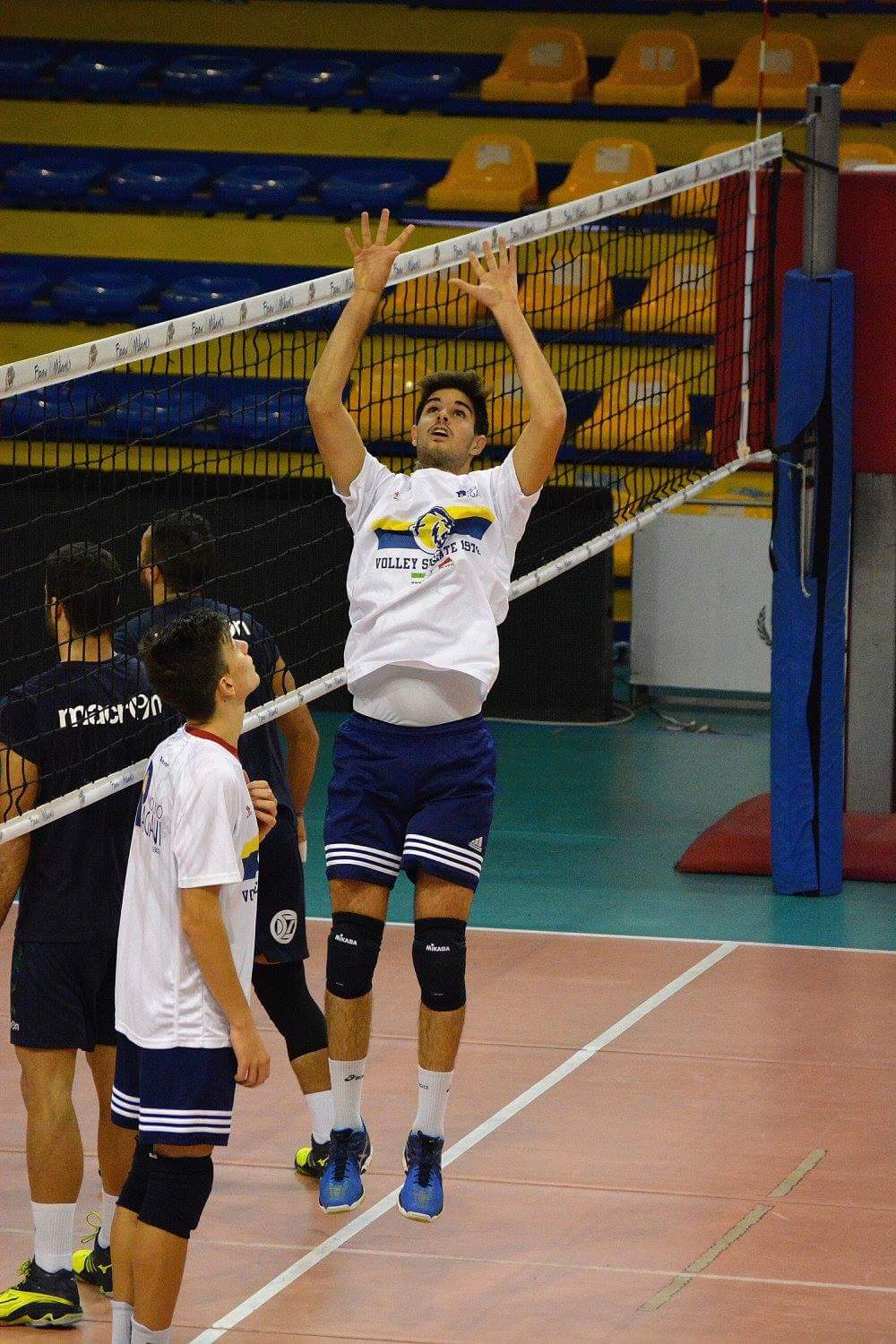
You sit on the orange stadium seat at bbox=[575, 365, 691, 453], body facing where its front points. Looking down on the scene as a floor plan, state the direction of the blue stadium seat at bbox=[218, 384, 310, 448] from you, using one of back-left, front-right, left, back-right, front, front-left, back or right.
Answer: front-right

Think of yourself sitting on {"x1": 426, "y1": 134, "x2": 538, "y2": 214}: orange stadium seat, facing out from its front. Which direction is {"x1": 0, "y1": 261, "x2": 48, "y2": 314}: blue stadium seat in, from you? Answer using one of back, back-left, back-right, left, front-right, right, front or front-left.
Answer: front-right

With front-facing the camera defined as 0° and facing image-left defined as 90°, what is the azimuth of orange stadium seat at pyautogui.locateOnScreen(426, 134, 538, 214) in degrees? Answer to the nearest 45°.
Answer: approximately 45°

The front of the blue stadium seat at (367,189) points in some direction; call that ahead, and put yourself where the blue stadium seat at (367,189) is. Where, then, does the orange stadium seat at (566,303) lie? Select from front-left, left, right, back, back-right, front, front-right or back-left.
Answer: front-left

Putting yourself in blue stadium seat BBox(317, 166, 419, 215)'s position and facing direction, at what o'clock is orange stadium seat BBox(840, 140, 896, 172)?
The orange stadium seat is roughly at 10 o'clock from the blue stadium seat.

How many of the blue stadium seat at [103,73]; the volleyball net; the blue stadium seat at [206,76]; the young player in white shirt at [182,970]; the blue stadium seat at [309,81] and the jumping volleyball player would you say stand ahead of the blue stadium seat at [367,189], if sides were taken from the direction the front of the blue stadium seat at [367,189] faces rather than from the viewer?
3

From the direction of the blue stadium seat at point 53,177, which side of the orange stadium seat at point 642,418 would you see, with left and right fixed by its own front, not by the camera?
right

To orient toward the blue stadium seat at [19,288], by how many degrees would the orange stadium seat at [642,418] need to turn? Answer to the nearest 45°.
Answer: approximately 45° to its right

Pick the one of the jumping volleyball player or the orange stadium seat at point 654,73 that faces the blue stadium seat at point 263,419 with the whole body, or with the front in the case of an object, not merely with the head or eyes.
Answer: the orange stadium seat

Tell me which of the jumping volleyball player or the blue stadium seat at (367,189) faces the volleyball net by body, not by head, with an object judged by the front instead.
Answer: the blue stadium seat

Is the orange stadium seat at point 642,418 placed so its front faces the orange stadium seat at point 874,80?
no

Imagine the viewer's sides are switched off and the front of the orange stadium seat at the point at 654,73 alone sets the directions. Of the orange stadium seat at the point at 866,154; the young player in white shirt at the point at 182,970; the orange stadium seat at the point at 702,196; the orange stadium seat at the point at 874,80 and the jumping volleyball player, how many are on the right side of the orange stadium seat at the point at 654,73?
0

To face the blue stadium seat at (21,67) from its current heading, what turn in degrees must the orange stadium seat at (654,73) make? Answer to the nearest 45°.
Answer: approximately 45° to its right

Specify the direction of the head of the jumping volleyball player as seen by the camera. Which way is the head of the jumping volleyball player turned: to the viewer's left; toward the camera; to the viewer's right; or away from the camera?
toward the camera

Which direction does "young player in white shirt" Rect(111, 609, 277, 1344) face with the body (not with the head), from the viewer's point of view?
to the viewer's right

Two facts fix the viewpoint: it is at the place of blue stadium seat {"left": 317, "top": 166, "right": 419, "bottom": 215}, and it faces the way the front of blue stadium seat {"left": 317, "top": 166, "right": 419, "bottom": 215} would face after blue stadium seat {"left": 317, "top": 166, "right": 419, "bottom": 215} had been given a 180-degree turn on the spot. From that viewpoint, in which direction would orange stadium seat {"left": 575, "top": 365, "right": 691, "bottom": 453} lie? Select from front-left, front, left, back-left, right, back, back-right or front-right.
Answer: back-right

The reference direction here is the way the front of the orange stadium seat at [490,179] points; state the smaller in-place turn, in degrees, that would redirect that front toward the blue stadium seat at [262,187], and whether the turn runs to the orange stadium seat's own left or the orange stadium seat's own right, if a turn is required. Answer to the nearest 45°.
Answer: approximately 45° to the orange stadium seat's own right

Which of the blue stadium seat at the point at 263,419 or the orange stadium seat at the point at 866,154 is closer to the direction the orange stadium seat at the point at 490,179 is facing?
the blue stadium seat

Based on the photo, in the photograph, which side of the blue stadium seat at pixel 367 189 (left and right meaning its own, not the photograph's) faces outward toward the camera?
front

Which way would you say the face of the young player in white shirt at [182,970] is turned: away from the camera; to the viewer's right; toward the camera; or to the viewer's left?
to the viewer's right

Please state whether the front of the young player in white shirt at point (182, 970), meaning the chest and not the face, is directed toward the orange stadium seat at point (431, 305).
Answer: no

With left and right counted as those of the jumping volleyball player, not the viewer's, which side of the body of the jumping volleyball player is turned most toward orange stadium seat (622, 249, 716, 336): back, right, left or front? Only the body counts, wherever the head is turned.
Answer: back

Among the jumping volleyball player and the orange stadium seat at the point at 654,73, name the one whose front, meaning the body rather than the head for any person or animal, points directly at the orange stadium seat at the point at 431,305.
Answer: the orange stadium seat at the point at 654,73

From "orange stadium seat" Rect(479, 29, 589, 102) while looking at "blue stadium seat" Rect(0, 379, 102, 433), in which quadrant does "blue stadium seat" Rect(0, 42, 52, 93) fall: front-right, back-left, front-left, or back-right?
front-right
